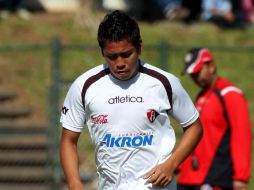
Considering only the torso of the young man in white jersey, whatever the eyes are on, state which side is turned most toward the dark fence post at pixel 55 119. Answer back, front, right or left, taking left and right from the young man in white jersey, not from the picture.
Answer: back

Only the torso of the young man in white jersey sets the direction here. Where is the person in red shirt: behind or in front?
behind

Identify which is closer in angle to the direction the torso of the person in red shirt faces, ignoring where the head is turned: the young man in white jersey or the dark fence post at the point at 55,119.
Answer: the young man in white jersey

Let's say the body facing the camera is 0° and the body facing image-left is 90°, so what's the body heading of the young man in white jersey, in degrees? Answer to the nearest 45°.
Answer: approximately 0°

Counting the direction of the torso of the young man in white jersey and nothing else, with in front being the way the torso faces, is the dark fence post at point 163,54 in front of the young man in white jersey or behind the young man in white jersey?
behind

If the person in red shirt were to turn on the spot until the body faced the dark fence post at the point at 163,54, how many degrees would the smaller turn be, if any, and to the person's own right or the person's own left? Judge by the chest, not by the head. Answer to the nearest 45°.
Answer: approximately 135° to the person's own right

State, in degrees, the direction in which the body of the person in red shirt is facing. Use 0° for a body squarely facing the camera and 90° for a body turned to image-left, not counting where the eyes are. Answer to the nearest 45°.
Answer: approximately 45°
